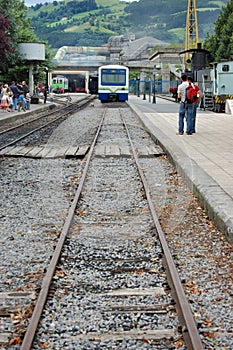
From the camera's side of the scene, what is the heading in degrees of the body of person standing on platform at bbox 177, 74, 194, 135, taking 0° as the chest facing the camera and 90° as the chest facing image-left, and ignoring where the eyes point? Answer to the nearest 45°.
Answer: approximately 180°

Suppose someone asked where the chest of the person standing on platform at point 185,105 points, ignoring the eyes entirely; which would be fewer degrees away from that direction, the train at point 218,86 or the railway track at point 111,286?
the train

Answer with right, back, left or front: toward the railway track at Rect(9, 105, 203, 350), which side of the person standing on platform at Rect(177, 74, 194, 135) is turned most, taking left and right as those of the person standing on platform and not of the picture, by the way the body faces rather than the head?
back

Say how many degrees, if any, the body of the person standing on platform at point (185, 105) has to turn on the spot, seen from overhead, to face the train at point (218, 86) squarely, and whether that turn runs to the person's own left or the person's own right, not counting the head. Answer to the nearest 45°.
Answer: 0° — they already face it
